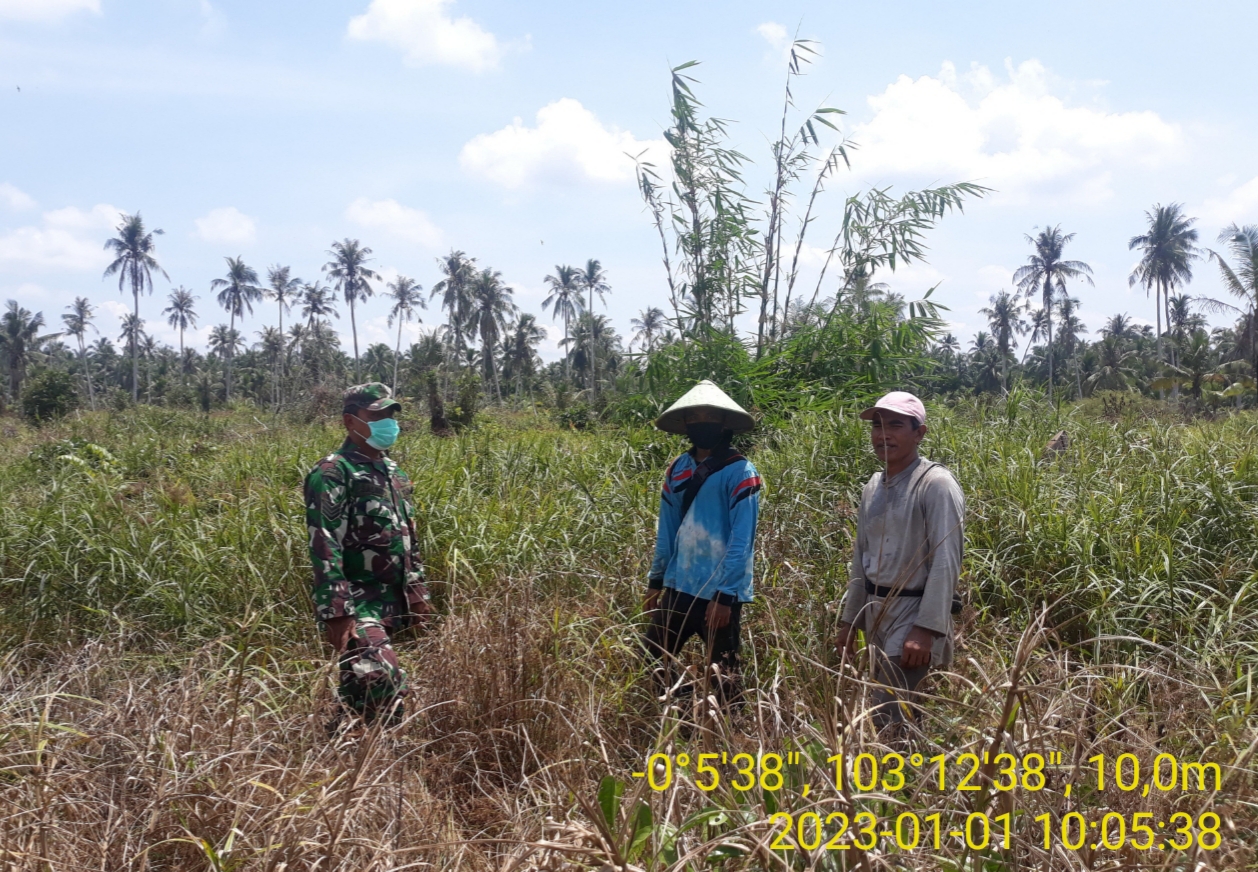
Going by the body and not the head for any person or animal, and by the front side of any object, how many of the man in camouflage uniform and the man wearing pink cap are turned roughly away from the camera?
0

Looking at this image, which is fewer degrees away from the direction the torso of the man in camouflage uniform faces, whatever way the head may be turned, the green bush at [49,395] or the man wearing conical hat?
the man wearing conical hat

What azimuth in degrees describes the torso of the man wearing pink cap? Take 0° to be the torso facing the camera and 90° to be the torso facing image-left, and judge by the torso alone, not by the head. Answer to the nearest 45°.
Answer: approximately 45°

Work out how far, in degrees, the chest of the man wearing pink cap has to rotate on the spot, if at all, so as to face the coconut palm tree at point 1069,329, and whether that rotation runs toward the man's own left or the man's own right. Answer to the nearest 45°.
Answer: approximately 135° to the man's own right

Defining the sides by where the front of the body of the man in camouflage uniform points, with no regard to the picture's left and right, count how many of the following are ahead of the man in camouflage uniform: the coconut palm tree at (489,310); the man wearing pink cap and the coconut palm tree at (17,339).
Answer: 1

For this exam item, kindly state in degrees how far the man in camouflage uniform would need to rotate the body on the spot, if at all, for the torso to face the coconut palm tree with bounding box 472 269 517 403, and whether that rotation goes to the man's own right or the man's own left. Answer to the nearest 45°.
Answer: approximately 135° to the man's own left

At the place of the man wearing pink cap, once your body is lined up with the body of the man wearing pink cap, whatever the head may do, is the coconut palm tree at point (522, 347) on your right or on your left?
on your right

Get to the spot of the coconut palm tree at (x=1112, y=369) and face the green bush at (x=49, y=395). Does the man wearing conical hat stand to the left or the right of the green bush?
left

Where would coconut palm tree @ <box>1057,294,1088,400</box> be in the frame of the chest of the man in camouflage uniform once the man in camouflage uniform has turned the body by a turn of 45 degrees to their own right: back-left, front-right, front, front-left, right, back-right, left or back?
back-left

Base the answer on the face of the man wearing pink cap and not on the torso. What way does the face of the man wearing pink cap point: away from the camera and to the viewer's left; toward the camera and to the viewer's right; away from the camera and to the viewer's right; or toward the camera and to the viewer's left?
toward the camera and to the viewer's left

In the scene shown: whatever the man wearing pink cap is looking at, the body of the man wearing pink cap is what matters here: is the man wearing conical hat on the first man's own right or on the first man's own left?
on the first man's own right

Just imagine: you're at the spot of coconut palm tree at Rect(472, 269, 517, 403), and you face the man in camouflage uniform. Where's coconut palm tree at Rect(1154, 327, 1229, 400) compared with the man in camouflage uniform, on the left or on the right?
left
